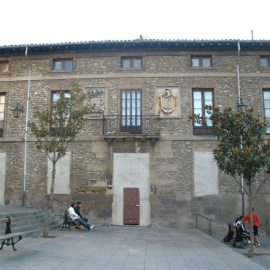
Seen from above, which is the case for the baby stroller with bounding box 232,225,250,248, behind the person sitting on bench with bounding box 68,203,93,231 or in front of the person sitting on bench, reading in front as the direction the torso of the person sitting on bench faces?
in front

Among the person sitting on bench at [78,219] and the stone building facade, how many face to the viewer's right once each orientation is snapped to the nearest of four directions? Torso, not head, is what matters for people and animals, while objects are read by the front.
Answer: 1

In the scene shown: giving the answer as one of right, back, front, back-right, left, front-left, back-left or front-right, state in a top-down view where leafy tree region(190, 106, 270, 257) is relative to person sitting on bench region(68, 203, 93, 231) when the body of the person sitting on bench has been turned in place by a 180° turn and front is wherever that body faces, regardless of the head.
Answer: back-left

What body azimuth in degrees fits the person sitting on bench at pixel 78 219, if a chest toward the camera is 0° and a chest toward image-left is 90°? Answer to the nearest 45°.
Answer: approximately 270°

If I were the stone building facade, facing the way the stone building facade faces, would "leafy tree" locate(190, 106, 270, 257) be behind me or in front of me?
in front

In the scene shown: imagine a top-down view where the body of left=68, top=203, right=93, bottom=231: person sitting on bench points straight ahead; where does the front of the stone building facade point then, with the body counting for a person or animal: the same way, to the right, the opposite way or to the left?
to the right

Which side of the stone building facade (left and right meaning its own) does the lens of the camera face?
front
